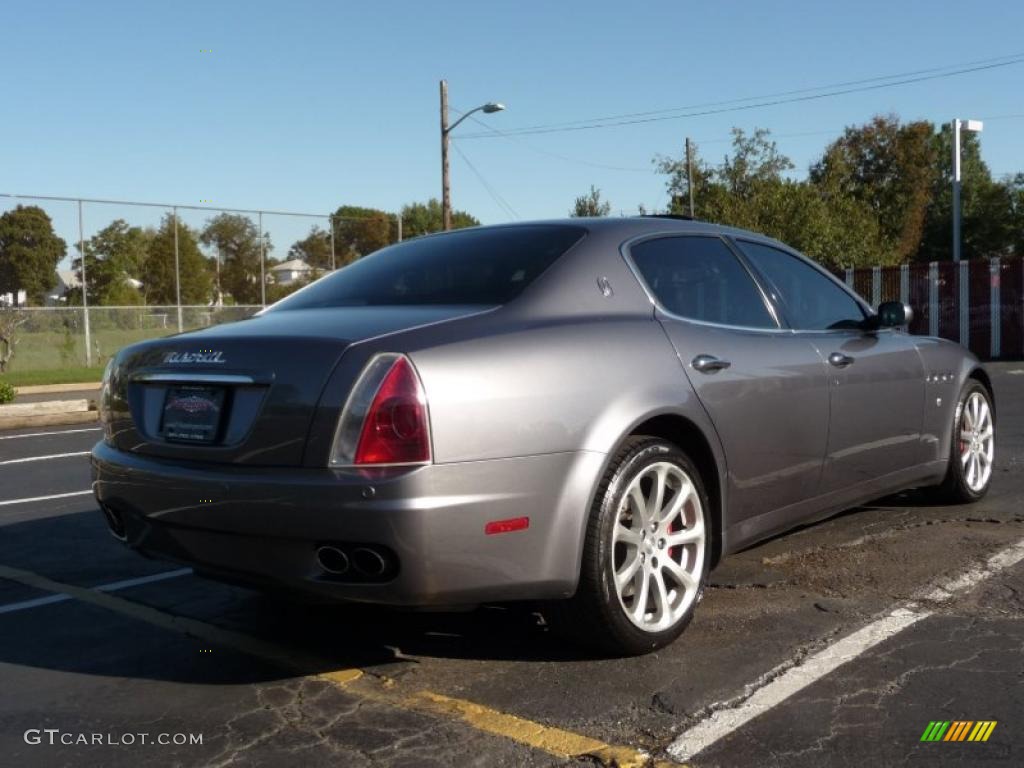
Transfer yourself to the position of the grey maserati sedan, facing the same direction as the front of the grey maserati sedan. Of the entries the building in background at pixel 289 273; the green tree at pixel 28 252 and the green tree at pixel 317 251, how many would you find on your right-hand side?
0

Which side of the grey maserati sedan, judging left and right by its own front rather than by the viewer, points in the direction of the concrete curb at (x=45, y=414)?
left

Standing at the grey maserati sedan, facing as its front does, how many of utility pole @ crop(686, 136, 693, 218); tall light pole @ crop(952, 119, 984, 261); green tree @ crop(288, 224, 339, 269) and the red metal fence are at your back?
0

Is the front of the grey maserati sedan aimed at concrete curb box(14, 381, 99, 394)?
no

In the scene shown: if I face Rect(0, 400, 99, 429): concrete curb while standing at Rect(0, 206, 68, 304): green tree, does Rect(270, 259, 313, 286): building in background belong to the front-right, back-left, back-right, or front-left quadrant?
back-left

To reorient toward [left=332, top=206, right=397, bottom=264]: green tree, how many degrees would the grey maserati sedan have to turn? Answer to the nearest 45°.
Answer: approximately 45° to its left

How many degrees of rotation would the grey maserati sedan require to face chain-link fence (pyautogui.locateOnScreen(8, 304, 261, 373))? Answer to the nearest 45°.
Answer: approximately 90° to its left

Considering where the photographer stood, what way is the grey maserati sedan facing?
facing away from the viewer and to the right of the viewer

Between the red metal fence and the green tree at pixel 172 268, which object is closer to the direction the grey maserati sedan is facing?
the red metal fence

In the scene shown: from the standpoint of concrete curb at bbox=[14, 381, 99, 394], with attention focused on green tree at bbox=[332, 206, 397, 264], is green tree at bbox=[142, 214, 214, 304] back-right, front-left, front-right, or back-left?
front-left

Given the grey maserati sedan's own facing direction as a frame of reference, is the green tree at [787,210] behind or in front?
in front

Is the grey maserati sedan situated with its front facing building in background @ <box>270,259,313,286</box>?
no

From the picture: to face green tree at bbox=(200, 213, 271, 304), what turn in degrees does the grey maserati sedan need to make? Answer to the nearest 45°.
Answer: approximately 45° to its left

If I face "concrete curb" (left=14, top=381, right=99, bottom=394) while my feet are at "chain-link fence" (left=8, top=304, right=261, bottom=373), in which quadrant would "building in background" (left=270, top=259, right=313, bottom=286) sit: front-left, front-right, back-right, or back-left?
back-left

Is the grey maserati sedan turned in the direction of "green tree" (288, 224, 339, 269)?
no

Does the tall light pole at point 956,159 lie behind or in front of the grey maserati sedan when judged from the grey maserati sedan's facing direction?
in front

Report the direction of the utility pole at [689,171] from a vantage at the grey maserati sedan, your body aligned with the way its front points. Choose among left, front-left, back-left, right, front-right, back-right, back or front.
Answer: front-left

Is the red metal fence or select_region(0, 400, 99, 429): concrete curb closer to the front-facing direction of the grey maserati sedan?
the red metal fence

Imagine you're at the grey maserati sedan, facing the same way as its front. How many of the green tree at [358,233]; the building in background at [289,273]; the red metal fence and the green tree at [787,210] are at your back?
0

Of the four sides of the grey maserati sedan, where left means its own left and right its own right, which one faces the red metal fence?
front

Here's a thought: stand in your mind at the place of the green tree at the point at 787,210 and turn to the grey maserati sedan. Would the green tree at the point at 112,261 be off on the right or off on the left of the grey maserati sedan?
right
